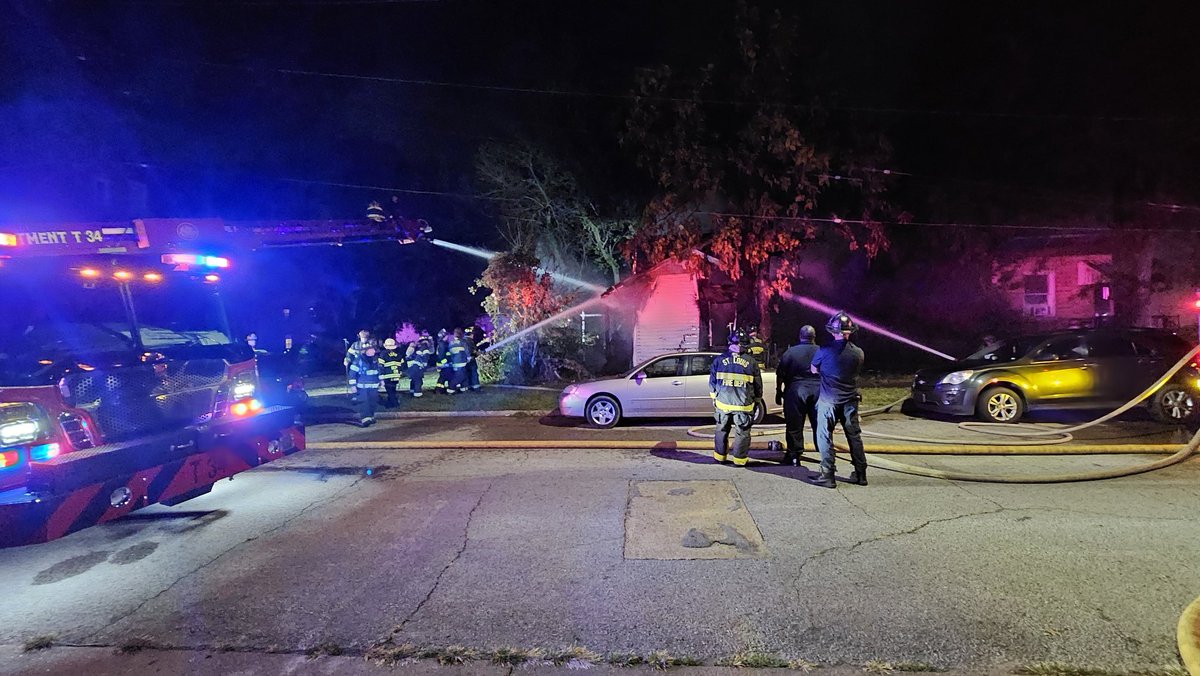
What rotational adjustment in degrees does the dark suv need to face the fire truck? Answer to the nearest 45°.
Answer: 0° — it already faces it

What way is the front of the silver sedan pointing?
to the viewer's left

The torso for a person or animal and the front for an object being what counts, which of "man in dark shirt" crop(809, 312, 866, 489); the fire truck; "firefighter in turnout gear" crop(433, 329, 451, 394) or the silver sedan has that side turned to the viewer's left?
the silver sedan

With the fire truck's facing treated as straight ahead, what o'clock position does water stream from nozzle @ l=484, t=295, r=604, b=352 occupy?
The water stream from nozzle is roughly at 9 o'clock from the fire truck.

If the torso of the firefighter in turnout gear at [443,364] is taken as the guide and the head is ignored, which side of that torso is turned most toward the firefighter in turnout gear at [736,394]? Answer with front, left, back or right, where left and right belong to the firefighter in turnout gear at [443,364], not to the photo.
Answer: right

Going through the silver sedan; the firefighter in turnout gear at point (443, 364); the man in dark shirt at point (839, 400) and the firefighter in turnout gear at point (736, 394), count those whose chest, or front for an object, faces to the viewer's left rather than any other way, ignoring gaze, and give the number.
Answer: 1

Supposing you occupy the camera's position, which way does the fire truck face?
facing the viewer and to the right of the viewer

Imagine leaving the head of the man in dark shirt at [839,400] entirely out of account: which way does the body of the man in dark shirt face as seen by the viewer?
away from the camera

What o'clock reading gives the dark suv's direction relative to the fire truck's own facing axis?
The dark suv is roughly at 11 o'clock from the fire truck.

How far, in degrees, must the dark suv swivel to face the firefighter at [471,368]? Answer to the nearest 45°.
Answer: approximately 45° to its right

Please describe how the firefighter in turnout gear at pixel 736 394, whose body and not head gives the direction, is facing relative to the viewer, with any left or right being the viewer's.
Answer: facing away from the viewer

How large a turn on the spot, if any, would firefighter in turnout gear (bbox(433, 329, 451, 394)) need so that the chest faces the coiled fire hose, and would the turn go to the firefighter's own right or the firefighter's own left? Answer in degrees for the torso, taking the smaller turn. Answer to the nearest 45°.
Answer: approximately 45° to the firefighter's own right

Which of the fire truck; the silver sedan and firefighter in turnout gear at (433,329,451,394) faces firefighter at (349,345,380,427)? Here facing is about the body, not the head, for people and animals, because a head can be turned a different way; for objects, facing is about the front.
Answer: the silver sedan

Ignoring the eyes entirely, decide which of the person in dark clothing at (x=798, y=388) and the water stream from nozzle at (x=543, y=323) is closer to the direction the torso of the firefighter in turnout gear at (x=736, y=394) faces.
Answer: the water stream from nozzle

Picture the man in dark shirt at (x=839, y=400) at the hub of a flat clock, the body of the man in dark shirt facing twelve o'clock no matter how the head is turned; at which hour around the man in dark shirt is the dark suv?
The dark suv is roughly at 1 o'clock from the man in dark shirt.
